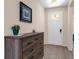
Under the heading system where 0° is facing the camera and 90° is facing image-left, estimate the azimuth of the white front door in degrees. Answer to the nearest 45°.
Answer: approximately 0°
